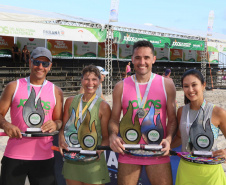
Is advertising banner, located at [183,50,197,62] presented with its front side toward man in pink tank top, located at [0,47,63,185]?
yes

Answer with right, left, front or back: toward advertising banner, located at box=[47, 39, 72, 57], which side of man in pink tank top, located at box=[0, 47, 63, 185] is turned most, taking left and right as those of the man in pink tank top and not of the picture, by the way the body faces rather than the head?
back

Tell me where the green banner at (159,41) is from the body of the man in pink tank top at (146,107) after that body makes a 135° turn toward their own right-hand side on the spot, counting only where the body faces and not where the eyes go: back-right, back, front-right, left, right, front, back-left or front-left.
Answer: front-right

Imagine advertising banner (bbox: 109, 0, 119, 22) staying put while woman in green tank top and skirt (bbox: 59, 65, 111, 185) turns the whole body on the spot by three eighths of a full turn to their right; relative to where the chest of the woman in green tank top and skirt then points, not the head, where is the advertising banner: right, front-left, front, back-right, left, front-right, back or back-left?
front-right
